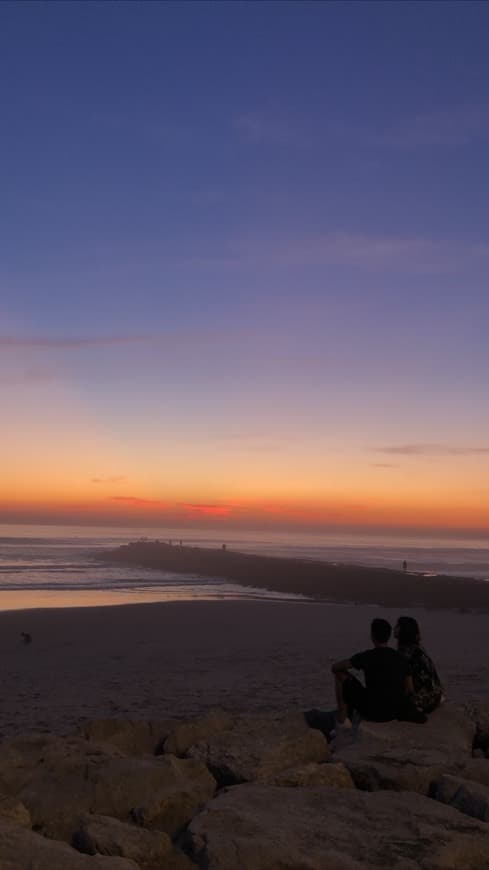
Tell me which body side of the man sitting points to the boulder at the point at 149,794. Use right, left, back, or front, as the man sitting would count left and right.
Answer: left

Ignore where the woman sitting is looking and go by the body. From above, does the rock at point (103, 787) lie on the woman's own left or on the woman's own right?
on the woman's own left

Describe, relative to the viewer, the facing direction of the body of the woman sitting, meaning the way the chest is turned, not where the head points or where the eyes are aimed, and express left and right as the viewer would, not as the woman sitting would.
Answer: facing away from the viewer and to the left of the viewer

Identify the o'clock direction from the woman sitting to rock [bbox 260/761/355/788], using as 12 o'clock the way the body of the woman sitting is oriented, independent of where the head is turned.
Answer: The rock is roughly at 8 o'clock from the woman sitting.

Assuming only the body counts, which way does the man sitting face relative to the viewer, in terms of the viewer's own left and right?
facing away from the viewer and to the left of the viewer

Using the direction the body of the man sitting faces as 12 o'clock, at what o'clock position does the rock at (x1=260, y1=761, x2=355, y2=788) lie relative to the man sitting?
The rock is roughly at 8 o'clock from the man sitting.

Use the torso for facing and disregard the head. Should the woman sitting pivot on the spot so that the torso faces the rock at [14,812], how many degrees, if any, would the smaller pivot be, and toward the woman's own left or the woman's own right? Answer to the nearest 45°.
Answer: approximately 90° to the woman's own left

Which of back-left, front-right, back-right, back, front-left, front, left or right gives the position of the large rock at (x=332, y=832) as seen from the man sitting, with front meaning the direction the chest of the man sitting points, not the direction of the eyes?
back-left

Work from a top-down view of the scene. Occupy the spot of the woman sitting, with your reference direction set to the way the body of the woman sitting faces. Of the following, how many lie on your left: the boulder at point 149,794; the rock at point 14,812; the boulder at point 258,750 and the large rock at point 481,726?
3
